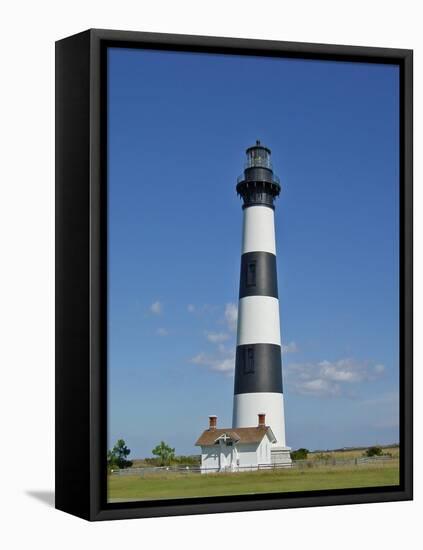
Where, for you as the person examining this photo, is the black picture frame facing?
facing the viewer and to the right of the viewer
